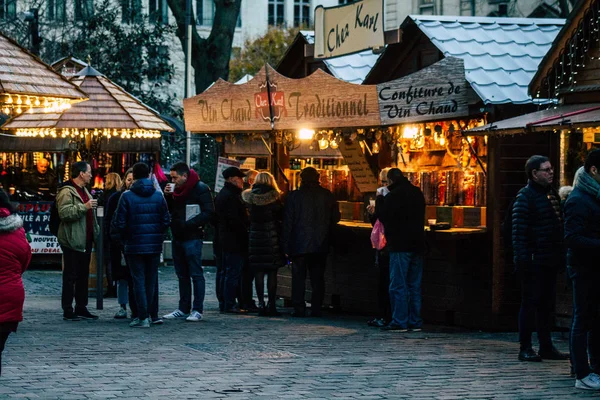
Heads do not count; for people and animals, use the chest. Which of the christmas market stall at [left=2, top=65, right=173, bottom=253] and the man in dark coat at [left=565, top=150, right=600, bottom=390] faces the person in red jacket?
the christmas market stall

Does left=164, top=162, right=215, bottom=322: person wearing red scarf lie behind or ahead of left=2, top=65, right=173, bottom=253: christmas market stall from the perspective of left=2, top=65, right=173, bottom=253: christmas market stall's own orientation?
ahead

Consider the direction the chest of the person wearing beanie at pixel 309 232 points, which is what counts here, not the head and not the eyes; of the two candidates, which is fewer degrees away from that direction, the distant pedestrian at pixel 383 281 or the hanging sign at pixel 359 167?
the hanging sign

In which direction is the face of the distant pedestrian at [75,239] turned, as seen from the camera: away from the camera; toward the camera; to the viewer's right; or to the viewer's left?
to the viewer's right

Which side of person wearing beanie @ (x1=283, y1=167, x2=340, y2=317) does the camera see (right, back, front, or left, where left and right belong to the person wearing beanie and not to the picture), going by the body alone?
back

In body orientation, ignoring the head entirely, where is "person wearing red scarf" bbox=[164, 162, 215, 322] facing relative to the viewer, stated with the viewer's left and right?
facing the viewer and to the left of the viewer

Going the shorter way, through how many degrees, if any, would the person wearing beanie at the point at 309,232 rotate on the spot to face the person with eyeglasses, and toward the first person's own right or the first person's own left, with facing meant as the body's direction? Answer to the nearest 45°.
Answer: approximately 135° to the first person's own right

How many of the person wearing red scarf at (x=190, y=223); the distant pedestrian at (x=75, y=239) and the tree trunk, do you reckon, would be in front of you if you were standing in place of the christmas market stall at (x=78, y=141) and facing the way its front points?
2

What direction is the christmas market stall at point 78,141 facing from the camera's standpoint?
toward the camera

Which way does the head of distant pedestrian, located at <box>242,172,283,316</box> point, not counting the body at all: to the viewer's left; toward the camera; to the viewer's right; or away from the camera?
away from the camera
